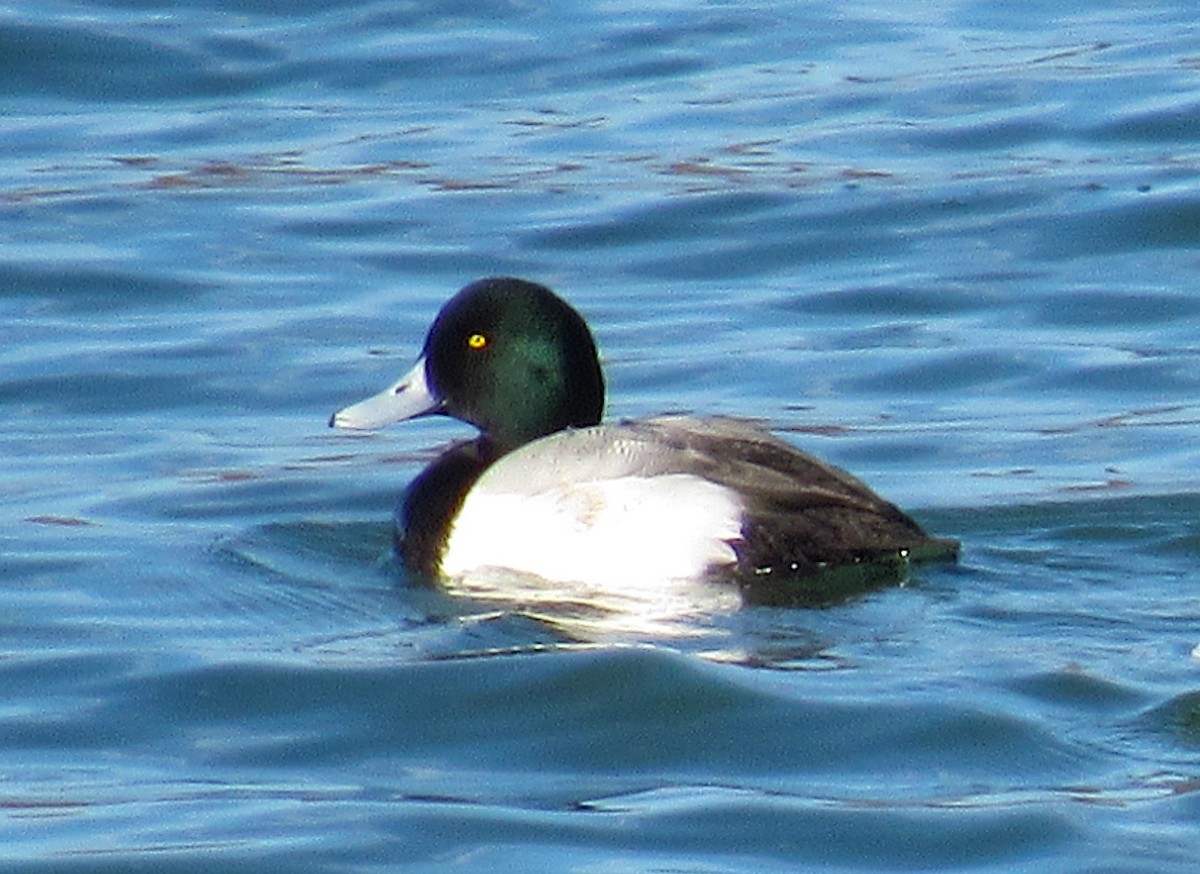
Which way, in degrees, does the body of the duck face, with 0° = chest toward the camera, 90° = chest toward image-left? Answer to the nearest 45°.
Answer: approximately 90°
